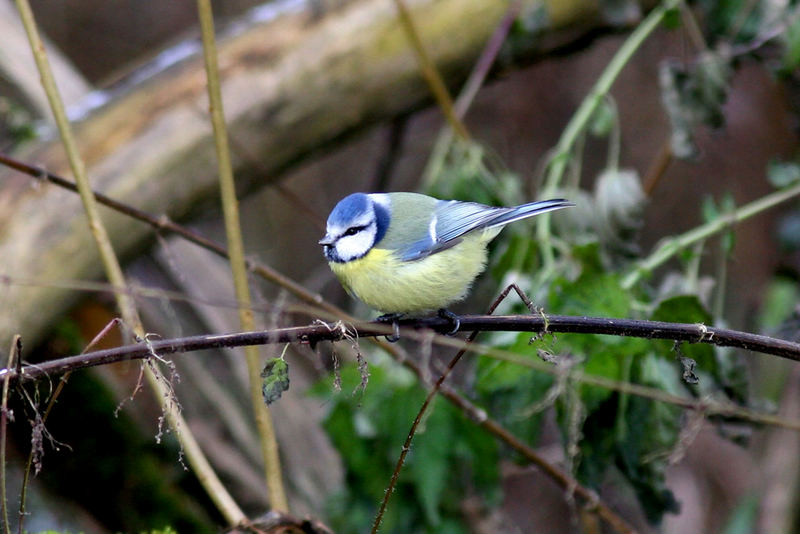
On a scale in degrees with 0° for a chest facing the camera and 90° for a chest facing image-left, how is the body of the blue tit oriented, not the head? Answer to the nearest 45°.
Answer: approximately 90°

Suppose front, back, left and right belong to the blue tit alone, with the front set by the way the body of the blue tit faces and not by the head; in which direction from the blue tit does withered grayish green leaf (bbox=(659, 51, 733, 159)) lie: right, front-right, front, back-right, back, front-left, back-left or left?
back-right

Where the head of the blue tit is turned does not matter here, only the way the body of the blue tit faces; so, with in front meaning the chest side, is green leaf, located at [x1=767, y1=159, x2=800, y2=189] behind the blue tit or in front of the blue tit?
behind

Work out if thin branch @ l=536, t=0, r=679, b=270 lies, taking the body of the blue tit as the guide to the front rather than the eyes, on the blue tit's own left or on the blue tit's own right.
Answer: on the blue tit's own right

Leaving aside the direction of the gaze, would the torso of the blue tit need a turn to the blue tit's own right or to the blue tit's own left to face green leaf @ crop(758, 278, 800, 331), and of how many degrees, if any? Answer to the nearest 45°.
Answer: approximately 135° to the blue tit's own right

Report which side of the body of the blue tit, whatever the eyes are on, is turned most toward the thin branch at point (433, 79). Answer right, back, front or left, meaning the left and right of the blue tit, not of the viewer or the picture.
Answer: right
